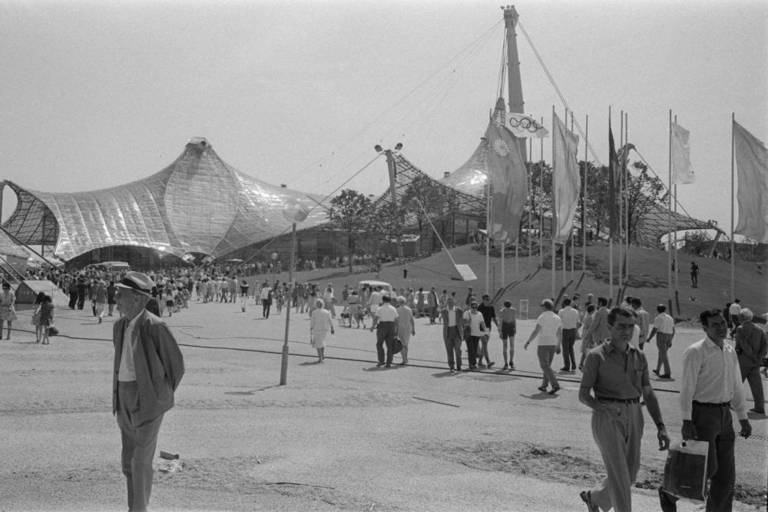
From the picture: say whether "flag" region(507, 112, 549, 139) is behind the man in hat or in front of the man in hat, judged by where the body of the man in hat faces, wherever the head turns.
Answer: behind

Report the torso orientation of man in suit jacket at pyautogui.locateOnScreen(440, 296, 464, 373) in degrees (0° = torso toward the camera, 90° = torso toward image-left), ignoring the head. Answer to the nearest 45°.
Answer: approximately 0°

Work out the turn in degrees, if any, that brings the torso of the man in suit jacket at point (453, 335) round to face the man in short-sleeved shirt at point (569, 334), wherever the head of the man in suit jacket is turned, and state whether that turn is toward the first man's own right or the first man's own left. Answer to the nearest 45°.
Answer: approximately 90° to the first man's own left

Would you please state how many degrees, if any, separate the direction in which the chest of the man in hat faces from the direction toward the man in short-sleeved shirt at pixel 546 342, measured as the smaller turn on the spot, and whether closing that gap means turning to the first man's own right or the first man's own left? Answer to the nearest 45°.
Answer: approximately 180°

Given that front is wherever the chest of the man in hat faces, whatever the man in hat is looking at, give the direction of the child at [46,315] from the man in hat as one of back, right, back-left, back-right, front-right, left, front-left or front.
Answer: back-right

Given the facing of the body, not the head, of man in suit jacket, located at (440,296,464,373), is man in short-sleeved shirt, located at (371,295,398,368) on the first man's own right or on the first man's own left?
on the first man's own right

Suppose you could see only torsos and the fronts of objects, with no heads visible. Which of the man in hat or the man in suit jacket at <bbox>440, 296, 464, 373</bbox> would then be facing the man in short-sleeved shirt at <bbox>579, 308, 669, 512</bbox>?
the man in suit jacket

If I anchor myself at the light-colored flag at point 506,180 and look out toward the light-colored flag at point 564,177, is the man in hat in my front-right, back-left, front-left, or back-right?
back-right

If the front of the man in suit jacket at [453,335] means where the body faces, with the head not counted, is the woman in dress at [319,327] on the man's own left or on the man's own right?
on the man's own right

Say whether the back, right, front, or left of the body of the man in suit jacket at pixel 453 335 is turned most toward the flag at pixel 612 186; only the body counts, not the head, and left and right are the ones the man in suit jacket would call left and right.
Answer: back
